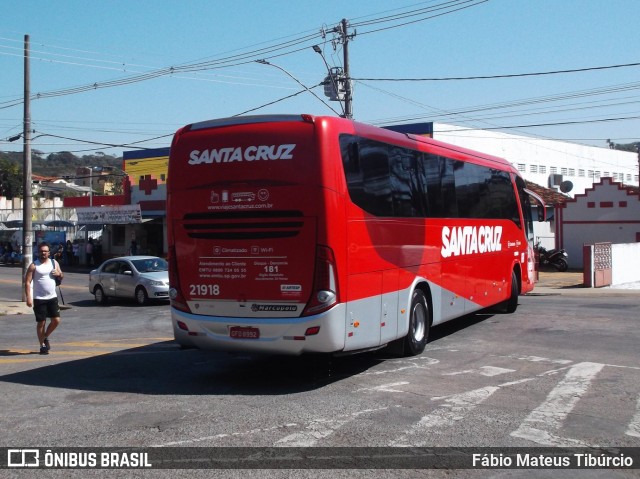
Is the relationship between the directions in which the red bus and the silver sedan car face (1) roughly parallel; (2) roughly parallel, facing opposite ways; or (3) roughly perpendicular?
roughly perpendicular

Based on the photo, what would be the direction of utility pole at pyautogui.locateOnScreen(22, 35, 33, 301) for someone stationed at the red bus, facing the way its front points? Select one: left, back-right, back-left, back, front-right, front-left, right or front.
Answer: left

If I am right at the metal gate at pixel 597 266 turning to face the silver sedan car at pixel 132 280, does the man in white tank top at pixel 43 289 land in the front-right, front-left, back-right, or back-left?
front-left

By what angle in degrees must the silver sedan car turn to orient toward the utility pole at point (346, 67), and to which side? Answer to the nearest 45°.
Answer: approximately 90° to its left

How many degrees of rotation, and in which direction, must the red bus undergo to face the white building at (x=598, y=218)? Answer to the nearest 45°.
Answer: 0° — it already faces it

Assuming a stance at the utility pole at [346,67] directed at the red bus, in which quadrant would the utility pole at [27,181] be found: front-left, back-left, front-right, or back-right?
front-right

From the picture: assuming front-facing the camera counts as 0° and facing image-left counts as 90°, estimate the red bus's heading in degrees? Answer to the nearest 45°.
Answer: approximately 225°

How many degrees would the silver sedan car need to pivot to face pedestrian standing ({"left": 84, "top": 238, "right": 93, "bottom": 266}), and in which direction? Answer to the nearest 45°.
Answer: approximately 135° to its left

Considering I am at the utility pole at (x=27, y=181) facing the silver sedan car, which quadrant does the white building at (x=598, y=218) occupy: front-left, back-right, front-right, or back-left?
front-left

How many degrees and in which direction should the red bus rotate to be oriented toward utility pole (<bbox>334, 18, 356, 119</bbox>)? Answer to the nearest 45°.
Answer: approximately 45° to its left

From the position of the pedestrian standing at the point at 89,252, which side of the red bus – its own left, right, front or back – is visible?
left

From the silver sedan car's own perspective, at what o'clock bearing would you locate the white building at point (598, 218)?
The white building is roughly at 10 o'clock from the silver sedan car.

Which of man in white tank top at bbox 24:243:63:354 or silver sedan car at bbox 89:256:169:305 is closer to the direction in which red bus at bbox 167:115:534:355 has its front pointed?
the silver sedan car
